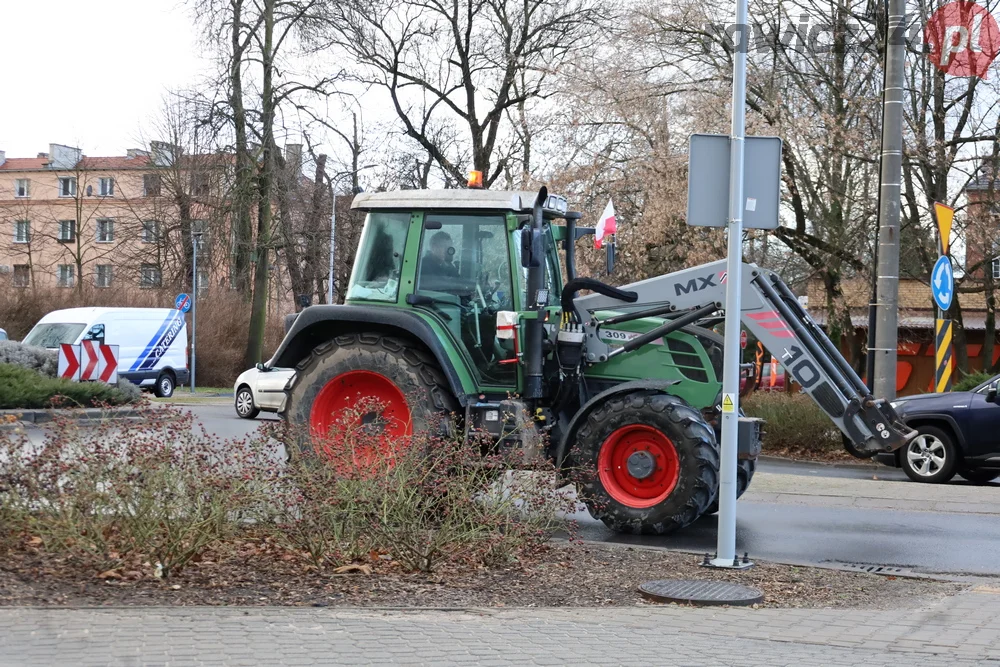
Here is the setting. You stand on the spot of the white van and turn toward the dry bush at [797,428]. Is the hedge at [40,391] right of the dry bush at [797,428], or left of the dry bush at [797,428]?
right

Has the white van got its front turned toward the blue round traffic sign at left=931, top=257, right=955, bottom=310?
no

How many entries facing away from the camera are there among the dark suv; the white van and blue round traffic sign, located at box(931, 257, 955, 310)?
0

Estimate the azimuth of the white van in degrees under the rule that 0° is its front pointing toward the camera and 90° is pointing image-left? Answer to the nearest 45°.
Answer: approximately 45°

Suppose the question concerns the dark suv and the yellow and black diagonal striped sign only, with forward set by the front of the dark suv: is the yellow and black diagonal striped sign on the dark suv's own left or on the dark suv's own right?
on the dark suv's own right

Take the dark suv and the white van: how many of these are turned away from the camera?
0

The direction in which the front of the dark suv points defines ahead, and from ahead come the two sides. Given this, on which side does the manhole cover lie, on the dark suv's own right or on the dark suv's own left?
on the dark suv's own left

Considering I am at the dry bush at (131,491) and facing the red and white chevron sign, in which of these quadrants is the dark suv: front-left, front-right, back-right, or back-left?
front-right

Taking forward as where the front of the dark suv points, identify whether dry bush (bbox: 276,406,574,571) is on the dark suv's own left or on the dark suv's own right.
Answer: on the dark suv's own left

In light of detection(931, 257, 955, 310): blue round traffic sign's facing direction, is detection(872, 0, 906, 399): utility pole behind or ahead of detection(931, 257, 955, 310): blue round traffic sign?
ahead

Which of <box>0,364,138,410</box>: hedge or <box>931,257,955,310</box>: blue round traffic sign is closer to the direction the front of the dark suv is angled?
the hedge

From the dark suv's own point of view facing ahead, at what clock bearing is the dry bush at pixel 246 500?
The dry bush is roughly at 10 o'clock from the dark suv.

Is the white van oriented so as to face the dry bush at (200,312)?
no
